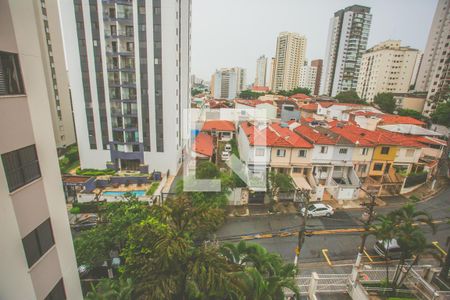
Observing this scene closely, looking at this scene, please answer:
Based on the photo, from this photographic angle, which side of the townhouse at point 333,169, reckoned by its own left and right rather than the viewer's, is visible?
front

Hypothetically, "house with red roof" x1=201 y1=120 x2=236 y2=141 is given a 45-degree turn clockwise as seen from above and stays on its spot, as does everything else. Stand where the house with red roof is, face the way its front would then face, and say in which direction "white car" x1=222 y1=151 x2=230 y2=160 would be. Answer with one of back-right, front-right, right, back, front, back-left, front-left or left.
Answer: front-left

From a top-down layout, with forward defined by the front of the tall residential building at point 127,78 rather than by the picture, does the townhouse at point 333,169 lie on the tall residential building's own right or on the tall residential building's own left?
on the tall residential building's own left

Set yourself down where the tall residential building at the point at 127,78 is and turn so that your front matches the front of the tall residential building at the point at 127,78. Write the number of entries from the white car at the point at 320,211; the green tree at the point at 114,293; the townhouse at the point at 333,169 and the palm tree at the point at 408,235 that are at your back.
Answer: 0

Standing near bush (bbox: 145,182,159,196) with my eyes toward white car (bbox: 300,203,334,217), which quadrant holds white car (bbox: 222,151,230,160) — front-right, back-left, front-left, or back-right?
front-left

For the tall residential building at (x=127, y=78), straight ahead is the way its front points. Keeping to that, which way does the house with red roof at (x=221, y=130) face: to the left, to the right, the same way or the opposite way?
the same way

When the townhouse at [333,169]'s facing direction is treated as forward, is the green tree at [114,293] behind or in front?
in front

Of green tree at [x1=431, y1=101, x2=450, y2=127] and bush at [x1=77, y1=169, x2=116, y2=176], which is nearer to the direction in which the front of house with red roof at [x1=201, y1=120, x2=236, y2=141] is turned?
the bush

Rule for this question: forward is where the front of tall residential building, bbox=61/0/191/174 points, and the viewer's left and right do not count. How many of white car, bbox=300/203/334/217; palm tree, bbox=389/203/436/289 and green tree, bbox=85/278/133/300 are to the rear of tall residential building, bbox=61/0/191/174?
0

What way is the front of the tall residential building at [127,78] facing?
toward the camera

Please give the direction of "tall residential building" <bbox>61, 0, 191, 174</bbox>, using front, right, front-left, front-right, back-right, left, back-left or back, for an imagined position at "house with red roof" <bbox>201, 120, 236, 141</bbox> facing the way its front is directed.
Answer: front-right

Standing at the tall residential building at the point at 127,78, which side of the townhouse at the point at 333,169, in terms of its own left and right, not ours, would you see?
right

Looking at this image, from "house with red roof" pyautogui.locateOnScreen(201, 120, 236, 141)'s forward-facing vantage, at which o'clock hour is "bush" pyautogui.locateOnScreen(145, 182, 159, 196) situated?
The bush is roughly at 1 o'clock from the house with red roof.

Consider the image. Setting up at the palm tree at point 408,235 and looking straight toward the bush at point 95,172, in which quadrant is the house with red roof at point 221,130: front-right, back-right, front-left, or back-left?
front-right

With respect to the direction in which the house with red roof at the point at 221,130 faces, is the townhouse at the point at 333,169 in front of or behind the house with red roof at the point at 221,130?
in front

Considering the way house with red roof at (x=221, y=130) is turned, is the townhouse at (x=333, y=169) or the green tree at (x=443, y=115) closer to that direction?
the townhouse

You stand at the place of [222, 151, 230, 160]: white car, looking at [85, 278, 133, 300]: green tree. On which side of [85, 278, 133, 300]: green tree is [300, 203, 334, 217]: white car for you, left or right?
left

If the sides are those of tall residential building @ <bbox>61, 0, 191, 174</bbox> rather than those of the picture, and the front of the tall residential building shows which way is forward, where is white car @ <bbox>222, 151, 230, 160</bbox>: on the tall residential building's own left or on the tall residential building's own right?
on the tall residential building's own left

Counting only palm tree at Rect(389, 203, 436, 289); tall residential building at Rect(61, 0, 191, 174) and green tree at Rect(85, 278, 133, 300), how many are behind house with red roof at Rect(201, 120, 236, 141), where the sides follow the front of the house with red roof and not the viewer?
0

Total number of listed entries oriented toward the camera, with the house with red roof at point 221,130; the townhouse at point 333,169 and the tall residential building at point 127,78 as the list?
3

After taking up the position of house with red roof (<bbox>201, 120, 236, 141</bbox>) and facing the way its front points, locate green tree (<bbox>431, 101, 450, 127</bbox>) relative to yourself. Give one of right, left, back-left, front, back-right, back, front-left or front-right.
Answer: left
